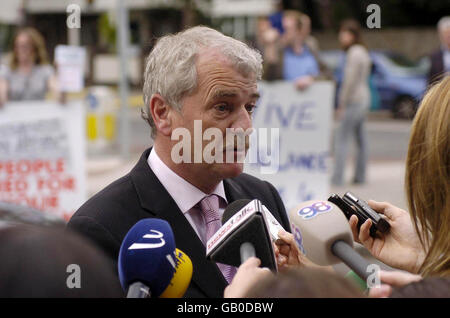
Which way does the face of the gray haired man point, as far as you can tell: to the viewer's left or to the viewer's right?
to the viewer's right

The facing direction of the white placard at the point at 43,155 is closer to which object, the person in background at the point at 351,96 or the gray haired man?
the gray haired man

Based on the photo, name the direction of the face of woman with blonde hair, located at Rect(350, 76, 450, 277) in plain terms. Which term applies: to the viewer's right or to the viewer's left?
to the viewer's left

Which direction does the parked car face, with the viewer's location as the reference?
facing to the right of the viewer

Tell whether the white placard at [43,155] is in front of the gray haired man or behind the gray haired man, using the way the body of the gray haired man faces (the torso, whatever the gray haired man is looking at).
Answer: behind

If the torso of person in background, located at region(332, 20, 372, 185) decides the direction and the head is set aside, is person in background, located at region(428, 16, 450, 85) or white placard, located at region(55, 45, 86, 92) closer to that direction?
the white placard

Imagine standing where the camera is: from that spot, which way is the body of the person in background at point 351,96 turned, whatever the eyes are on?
to the viewer's left

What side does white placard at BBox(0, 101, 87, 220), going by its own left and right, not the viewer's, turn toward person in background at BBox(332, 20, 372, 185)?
left

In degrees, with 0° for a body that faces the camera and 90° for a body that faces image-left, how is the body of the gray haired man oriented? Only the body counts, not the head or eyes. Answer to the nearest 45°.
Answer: approximately 315°

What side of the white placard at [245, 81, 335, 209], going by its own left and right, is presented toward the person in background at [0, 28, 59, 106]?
right
